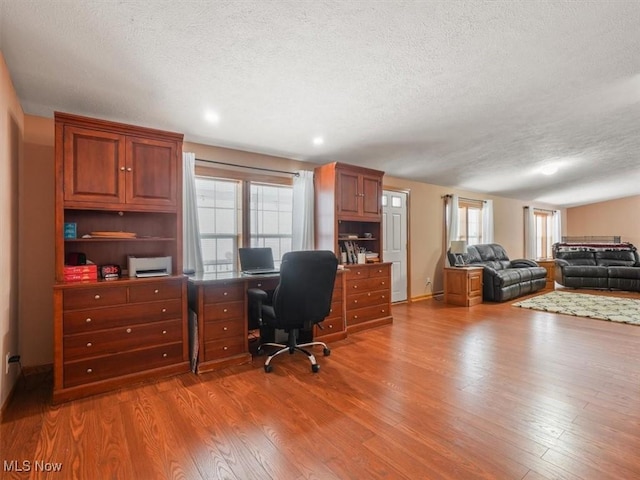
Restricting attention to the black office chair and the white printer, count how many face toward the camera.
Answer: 1

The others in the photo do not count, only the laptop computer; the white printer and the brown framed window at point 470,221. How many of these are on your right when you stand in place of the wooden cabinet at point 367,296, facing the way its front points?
2

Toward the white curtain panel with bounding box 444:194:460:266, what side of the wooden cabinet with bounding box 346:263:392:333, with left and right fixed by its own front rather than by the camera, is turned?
left

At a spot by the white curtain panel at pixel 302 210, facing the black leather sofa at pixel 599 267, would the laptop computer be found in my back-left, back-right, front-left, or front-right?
back-right

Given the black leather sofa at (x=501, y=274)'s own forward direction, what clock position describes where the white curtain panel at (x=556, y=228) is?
The white curtain panel is roughly at 8 o'clock from the black leather sofa.

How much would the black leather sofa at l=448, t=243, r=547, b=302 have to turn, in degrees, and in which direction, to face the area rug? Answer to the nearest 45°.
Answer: approximately 45° to its left

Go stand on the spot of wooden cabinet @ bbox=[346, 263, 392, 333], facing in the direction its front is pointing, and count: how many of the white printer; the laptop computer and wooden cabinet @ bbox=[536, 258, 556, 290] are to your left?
1

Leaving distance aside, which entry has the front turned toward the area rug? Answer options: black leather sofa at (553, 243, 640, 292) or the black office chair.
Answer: the black leather sofa

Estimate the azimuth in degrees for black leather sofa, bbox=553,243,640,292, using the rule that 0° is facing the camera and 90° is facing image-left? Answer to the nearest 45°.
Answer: approximately 0°

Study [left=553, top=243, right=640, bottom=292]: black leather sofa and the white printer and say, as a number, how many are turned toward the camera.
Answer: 2

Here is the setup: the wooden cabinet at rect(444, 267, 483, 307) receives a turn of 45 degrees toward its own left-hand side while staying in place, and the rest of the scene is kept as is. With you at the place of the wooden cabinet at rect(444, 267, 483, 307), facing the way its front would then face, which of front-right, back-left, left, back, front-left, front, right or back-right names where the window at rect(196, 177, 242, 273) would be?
back-right
